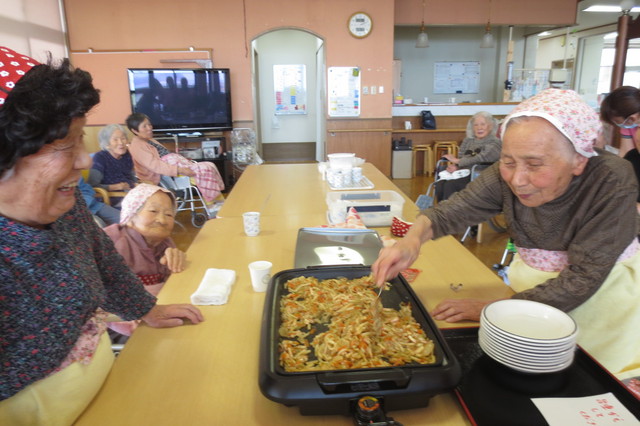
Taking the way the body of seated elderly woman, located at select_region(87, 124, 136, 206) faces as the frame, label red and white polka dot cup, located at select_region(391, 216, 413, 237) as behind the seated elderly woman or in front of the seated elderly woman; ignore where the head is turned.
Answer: in front

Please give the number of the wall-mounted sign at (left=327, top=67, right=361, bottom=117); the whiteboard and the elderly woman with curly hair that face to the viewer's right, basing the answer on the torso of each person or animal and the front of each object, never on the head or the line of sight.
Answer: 1

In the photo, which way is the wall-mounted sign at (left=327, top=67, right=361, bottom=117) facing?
toward the camera

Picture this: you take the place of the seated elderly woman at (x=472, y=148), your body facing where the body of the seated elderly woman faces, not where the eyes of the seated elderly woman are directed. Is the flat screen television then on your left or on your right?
on your right

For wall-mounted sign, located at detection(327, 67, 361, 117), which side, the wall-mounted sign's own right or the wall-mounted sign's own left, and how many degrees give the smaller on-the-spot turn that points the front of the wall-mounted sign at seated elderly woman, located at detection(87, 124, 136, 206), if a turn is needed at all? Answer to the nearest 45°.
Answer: approximately 45° to the wall-mounted sign's own right

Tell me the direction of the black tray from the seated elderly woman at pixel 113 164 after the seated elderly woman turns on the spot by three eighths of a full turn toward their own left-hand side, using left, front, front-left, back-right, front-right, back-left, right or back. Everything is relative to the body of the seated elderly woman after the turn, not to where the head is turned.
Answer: back

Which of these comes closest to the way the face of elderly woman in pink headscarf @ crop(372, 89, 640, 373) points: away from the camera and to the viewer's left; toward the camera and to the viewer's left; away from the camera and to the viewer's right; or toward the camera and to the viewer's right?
toward the camera and to the viewer's left

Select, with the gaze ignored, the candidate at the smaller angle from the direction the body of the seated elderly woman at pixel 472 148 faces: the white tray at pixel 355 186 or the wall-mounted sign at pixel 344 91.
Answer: the white tray

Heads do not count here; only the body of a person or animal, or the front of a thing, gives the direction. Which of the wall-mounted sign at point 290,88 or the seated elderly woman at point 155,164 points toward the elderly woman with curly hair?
the wall-mounted sign

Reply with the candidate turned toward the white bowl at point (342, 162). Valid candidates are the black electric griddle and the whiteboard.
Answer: the whiteboard

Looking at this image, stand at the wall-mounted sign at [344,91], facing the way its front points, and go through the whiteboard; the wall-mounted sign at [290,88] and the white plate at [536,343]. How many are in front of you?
1

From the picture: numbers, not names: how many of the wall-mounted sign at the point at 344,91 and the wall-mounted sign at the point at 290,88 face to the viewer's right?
0

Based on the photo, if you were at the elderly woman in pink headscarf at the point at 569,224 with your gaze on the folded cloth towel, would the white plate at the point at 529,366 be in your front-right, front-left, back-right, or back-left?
front-left

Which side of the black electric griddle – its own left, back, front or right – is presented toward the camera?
front

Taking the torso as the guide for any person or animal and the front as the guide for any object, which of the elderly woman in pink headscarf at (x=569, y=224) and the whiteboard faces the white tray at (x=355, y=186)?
the whiteboard
